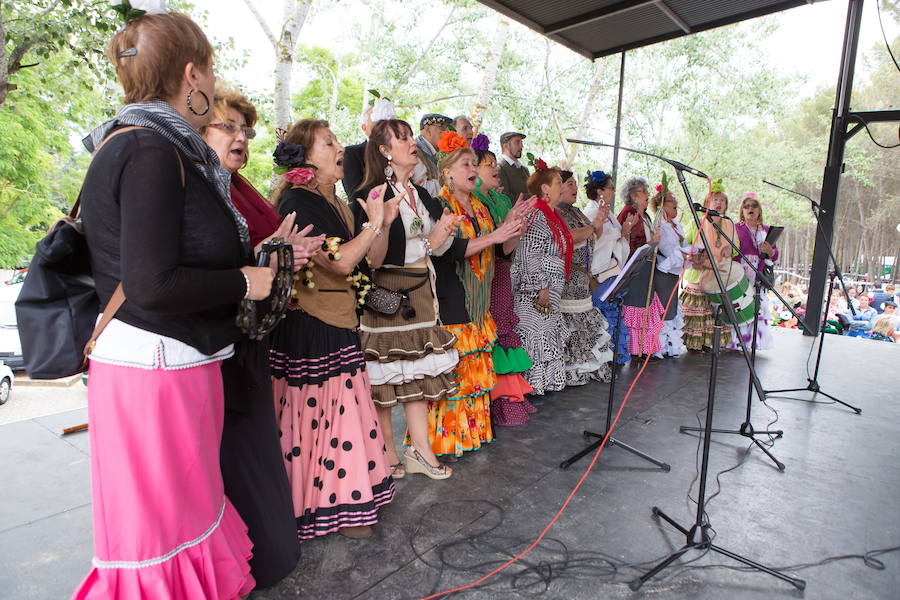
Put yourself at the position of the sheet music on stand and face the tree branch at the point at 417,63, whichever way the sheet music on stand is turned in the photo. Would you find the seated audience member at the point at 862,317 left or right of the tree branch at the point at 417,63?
right

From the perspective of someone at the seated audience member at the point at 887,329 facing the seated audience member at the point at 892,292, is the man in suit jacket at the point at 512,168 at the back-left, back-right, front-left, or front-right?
back-left

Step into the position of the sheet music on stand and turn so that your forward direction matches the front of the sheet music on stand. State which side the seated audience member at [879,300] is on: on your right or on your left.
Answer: on your right

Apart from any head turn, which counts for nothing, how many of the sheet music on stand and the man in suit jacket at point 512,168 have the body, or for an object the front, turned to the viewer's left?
1

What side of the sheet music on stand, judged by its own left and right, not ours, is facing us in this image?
left

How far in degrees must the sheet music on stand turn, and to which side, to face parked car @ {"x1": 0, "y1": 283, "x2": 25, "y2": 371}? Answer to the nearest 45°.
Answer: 0° — it already faces it

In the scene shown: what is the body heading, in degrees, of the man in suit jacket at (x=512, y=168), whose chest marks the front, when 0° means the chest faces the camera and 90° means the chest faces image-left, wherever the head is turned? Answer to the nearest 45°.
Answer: approximately 315°

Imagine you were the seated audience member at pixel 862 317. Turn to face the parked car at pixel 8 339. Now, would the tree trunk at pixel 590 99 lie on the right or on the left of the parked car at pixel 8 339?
right

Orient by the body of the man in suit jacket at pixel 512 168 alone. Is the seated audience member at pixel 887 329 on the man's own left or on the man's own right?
on the man's own left

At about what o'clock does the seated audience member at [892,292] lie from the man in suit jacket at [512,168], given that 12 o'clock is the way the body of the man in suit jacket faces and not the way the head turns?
The seated audience member is roughly at 9 o'clock from the man in suit jacket.

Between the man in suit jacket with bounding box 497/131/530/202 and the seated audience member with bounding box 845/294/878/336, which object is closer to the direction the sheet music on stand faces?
the man in suit jacket

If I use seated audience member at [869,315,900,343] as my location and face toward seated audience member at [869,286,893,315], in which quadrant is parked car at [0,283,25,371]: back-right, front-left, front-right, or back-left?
back-left

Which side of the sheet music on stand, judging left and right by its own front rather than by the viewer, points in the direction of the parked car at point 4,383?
front

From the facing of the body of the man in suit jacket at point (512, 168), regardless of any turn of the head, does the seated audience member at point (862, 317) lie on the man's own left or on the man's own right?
on the man's own left

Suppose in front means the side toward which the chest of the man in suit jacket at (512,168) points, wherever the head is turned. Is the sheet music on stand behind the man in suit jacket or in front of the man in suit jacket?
in front

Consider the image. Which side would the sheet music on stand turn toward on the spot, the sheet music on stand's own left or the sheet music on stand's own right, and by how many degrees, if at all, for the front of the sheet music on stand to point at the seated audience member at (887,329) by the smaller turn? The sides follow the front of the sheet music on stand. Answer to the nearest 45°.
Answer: approximately 135° to the sheet music on stand's own right
